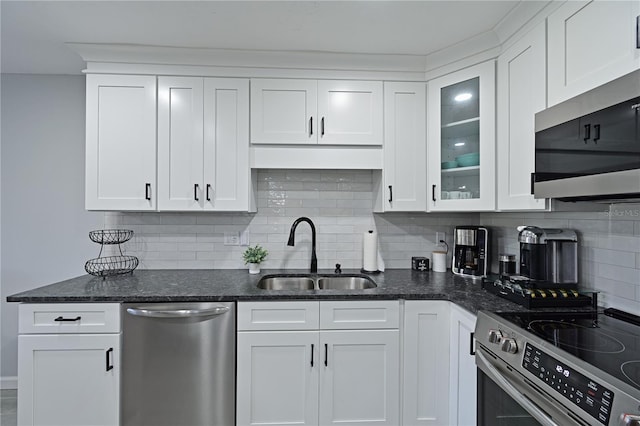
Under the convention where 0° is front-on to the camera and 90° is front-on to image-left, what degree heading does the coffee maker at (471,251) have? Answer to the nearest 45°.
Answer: approximately 45°

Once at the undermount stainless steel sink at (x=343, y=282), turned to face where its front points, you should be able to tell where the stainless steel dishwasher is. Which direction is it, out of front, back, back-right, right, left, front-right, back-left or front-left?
front-right

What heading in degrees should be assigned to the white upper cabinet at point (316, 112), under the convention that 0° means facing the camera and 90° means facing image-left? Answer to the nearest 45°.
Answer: approximately 0°

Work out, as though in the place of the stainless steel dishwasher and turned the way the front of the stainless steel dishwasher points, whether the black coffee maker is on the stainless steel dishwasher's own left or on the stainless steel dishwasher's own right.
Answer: on the stainless steel dishwasher's own left

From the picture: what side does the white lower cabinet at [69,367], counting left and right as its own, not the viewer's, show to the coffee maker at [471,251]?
left
